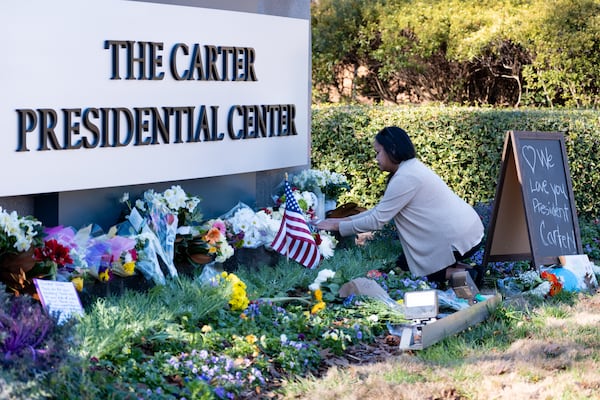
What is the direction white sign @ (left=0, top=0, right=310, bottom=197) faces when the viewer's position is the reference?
facing the viewer and to the right of the viewer

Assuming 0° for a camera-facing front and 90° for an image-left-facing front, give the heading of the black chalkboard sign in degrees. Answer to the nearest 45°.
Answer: approximately 315°

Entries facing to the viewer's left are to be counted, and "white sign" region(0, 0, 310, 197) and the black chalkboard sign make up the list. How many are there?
0

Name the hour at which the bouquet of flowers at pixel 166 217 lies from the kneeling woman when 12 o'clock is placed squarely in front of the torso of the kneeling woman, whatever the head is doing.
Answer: The bouquet of flowers is roughly at 11 o'clock from the kneeling woman.

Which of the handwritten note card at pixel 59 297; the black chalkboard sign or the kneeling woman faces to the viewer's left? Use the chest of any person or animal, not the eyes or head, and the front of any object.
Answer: the kneeling woman

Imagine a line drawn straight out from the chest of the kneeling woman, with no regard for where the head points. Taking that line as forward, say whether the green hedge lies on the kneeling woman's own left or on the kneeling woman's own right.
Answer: on the kneeling woman's own right

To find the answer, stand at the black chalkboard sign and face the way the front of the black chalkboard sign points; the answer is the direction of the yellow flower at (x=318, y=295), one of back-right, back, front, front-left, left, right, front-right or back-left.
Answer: right

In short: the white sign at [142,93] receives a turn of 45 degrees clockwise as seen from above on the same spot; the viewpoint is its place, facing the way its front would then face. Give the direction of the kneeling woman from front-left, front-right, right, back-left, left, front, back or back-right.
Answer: left

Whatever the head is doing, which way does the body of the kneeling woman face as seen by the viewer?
to the viewer's left

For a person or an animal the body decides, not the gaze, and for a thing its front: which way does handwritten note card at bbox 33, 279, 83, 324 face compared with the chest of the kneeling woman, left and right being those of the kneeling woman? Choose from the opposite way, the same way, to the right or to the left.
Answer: to the left

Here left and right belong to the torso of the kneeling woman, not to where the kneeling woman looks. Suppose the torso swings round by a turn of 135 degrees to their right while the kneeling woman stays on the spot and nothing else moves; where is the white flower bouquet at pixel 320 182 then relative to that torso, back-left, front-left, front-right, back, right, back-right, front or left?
left

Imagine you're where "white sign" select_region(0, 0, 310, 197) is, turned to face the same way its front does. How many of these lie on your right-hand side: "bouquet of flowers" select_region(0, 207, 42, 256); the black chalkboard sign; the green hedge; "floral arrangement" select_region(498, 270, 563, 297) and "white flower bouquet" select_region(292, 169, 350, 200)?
1

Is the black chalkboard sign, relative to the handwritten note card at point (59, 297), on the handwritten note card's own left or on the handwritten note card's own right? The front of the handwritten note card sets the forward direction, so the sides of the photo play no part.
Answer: on the handwritten note card's own left

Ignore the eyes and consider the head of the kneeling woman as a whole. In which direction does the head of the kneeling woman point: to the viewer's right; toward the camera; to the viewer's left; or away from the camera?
to the viewer's left

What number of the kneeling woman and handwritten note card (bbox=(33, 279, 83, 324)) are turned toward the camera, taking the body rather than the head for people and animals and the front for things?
1
